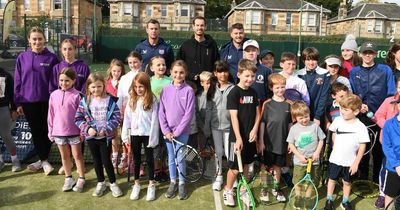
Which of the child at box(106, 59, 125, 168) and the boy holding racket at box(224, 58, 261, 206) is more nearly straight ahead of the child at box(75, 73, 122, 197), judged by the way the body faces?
the boy holding racket

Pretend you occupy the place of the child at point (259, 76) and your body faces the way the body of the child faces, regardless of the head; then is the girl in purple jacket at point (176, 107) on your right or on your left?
on your right

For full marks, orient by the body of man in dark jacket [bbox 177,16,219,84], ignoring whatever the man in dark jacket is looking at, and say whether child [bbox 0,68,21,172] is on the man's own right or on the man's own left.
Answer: on the man's own right

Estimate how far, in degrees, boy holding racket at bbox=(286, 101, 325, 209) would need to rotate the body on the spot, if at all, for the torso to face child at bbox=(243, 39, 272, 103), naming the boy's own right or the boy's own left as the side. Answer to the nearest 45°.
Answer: approximately 135° to the boy's own right

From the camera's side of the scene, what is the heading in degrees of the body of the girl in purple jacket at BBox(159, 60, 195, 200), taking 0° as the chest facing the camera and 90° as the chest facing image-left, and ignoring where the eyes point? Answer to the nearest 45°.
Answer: approximately 0°

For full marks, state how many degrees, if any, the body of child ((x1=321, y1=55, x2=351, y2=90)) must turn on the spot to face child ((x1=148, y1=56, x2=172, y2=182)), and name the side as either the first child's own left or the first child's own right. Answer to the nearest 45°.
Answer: approximately 90° to the first child's own right
